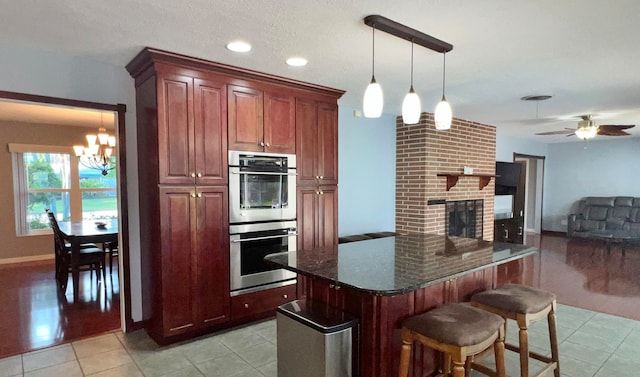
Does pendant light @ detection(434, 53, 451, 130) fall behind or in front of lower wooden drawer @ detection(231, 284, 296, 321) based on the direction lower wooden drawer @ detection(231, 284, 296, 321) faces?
in front

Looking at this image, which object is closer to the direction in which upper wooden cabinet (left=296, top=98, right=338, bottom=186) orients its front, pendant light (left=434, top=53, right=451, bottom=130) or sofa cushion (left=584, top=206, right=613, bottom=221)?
the pendant light

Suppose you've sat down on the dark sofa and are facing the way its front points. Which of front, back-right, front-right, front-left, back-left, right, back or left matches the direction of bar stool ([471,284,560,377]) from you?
front

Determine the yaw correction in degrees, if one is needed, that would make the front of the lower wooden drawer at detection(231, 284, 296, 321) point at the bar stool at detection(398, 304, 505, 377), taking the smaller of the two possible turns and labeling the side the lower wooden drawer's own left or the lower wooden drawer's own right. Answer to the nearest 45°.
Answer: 0° — it already faces it

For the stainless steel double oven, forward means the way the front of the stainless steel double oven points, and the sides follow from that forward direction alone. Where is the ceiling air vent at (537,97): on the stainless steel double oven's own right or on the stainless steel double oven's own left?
on the stainless steel double oven's own left

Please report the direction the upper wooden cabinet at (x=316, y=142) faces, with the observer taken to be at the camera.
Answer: facing the viewer and to the right of the viewer

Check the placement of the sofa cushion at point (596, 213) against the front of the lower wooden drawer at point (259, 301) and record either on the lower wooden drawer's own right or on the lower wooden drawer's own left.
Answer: on the lower wooden drawer's own left

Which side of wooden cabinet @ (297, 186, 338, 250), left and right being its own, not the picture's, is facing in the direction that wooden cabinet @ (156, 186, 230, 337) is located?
right

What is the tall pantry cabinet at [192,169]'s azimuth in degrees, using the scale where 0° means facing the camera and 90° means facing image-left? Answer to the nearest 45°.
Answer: approximately 315°

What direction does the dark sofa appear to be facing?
toward the camera

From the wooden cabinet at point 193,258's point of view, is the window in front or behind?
behind

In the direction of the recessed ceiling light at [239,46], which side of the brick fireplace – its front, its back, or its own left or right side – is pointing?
right

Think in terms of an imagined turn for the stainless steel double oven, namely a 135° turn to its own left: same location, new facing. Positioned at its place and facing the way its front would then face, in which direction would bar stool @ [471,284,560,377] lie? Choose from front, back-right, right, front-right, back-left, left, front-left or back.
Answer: back-right
